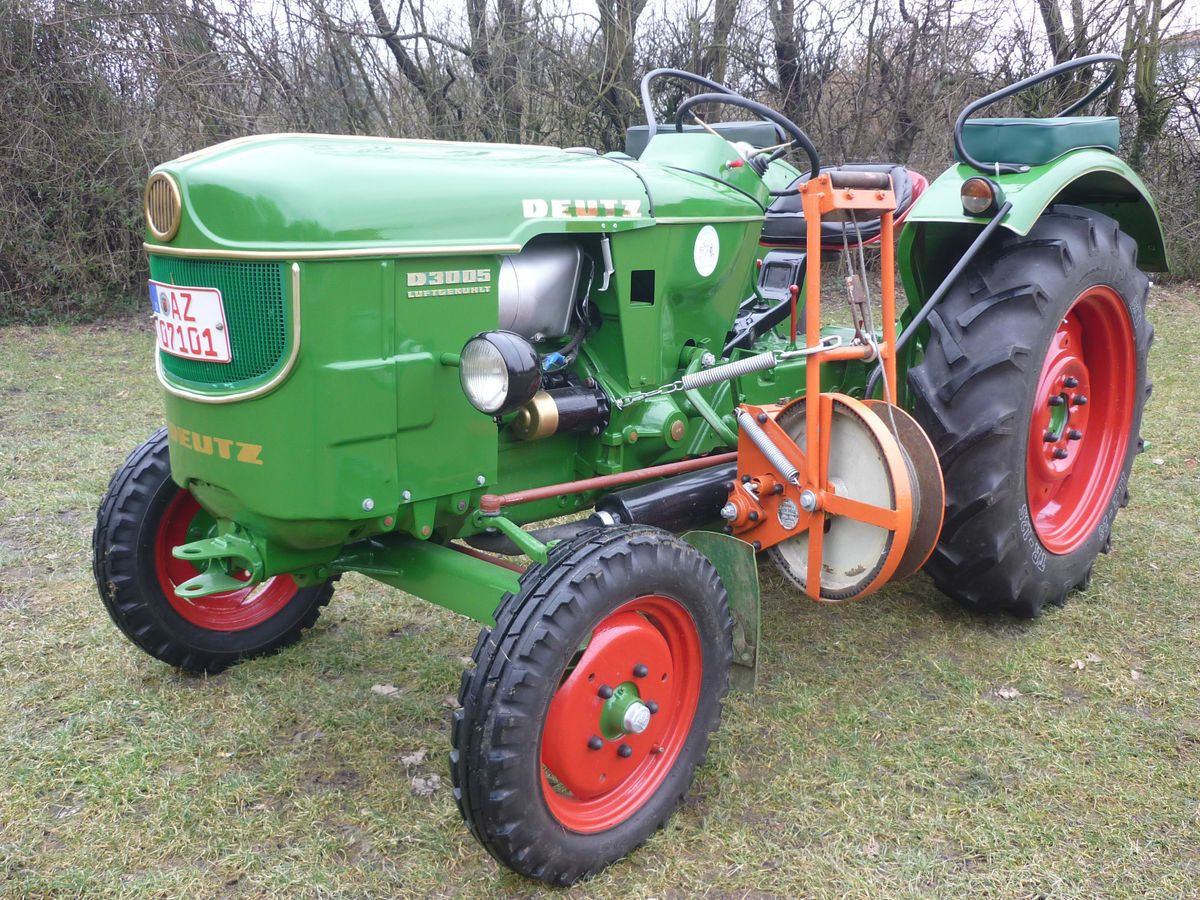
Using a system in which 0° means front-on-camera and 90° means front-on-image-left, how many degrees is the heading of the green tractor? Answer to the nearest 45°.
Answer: approximately 45°
